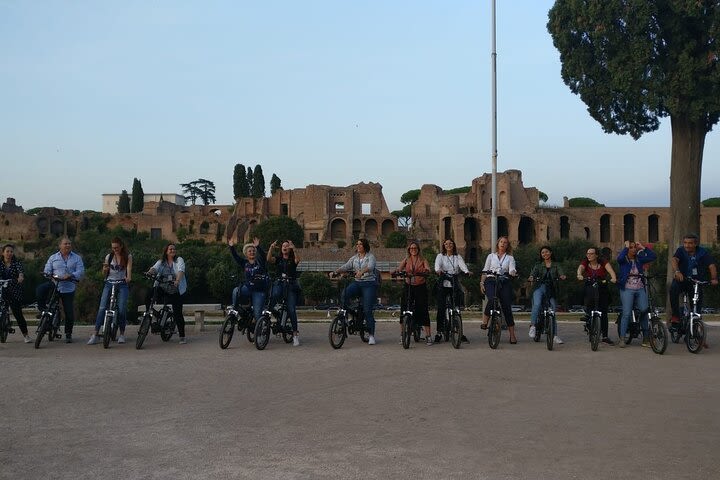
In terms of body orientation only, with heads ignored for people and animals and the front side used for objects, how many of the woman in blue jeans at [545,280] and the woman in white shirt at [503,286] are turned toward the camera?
2

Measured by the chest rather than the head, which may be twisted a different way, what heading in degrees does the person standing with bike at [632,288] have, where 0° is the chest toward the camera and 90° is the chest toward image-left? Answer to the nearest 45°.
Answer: approximately 0°

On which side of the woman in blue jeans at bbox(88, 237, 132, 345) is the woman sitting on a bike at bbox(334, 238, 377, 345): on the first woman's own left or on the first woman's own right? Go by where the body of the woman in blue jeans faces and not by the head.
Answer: on the first woman's own left

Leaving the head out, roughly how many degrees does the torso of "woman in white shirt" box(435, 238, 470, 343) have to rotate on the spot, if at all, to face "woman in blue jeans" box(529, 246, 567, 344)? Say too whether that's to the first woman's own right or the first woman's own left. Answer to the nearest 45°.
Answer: approximately 90° to the first woman's own left

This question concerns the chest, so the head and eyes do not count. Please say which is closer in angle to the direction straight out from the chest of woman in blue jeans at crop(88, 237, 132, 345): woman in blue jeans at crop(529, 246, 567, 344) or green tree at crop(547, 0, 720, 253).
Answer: the woman in blue jeans

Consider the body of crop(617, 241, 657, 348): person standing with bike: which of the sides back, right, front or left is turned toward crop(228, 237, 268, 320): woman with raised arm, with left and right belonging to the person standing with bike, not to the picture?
right

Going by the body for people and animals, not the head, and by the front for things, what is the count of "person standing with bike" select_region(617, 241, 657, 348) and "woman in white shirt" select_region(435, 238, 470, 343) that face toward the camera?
2

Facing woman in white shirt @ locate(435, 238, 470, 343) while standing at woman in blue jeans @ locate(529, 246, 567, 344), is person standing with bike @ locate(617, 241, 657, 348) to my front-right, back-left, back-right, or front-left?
back-left

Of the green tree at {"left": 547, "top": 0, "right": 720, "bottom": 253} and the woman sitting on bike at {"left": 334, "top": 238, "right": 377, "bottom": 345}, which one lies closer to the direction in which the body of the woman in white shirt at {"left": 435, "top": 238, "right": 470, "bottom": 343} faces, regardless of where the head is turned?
the woman sitting on bike

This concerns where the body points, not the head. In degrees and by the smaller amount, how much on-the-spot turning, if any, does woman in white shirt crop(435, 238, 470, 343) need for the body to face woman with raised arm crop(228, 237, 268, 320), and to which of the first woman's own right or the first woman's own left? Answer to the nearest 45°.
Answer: approximately 90° to the first woman's own right
